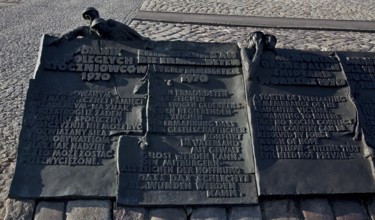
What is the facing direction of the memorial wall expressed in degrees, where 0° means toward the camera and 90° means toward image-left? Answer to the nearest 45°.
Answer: approximately 0°

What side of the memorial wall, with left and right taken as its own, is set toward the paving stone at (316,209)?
left

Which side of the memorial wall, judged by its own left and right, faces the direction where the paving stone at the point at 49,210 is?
right

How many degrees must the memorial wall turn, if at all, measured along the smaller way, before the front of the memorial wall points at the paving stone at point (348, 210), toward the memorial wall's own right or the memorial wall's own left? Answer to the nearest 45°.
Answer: approximately 90° to the memorial wall's own left
